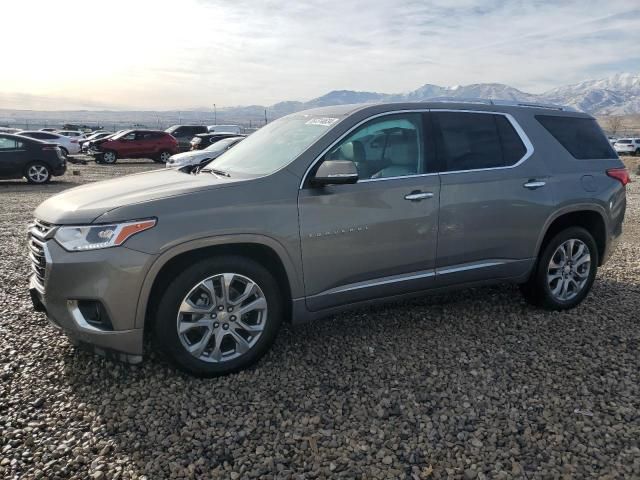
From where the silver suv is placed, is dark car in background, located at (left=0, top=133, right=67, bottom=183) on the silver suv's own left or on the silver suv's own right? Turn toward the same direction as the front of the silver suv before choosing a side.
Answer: on the silver suv's own right

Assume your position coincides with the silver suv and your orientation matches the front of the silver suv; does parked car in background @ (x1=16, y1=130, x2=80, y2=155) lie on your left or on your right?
on your right

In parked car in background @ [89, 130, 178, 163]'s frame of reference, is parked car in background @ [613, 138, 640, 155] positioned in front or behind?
behind

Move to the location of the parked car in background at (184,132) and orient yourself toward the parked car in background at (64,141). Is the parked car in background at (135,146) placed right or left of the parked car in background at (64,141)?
left

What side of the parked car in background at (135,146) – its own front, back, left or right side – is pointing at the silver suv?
left

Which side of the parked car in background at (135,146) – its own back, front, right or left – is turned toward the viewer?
left

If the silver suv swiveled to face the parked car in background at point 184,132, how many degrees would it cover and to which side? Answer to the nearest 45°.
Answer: approximately 135° to its right

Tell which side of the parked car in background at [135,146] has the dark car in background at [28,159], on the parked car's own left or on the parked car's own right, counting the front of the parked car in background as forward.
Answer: on the parked car's own left

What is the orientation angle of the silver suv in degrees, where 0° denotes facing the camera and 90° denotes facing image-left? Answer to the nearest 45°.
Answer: approximately 45°
